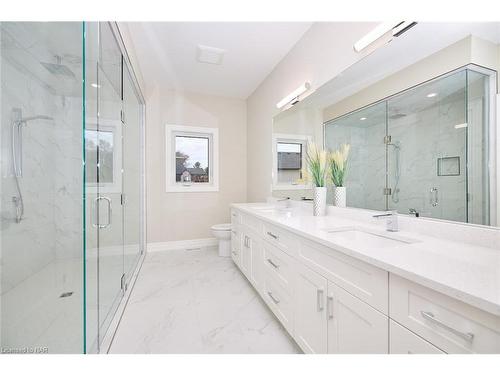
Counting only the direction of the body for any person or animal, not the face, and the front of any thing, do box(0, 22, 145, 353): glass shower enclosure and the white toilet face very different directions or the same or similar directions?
very different directions

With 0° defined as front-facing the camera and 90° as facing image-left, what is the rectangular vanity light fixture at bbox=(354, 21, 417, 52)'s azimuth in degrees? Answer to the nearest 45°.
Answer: approximately 45°

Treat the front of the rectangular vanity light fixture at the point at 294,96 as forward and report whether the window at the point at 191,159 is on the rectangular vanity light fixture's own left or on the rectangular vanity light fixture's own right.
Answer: on the rectangular vanity light fixture's own right

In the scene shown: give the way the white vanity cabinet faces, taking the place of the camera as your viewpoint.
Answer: facing the viewer and to the left of the viewer

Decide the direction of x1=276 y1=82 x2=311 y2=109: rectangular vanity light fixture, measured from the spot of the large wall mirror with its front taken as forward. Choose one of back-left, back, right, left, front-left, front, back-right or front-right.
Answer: right

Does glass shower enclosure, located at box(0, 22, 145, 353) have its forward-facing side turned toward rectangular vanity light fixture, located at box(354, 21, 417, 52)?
yes

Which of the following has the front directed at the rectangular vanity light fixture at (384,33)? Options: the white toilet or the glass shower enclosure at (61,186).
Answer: the glass shower enclosure

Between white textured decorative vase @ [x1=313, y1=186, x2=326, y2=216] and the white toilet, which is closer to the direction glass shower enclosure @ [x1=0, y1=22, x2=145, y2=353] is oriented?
the white textured decorative vase
